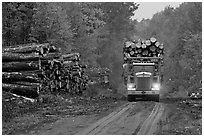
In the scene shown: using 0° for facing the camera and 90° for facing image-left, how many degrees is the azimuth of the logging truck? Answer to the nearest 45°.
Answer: approximately 0°
